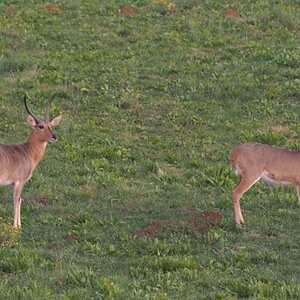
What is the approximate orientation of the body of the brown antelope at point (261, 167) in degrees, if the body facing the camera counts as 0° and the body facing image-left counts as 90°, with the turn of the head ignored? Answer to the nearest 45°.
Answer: approximately 270°

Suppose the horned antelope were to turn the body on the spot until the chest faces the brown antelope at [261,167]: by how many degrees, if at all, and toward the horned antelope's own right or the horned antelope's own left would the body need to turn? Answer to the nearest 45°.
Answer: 0° — it already faces it

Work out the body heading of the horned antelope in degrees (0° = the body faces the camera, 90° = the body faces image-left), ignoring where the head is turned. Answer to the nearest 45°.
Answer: approximately 270°

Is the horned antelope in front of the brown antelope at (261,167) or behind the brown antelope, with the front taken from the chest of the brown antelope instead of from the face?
behind

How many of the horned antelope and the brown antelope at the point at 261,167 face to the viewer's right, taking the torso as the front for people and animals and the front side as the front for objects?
2
